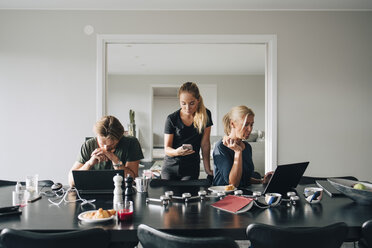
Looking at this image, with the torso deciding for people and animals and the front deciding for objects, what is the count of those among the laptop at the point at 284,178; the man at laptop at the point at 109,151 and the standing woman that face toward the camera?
2

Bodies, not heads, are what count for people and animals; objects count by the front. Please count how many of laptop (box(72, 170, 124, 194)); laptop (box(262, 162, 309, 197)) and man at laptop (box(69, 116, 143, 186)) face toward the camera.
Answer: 1

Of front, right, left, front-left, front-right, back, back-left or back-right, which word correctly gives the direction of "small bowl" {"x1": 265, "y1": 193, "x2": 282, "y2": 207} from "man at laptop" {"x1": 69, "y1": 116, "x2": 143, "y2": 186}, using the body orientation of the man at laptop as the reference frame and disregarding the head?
front-left

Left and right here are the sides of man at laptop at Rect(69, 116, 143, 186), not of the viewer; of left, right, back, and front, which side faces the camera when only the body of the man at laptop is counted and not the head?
front

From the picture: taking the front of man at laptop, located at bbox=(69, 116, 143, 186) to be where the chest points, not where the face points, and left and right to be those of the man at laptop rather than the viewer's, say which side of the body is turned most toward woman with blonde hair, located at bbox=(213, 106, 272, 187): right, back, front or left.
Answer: left

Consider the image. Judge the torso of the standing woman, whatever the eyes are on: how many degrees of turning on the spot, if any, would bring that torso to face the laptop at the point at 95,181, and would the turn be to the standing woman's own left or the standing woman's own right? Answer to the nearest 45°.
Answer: approximately 45° to the standing woman's own right

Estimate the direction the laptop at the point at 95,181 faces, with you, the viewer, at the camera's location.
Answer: facing away from the viewer

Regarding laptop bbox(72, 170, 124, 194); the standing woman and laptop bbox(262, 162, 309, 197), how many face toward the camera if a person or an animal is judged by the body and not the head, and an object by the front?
1

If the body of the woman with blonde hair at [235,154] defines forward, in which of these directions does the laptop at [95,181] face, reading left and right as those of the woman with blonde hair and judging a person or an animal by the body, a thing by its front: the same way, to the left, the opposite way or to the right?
the opposite way

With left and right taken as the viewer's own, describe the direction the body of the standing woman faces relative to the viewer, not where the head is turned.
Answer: facing the viewer

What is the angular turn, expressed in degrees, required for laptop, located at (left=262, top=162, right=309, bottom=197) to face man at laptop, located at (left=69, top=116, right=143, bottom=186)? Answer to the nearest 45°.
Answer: approximately 45° to its left

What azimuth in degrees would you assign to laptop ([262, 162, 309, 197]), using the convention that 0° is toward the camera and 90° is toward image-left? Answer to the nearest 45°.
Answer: approximately 135°

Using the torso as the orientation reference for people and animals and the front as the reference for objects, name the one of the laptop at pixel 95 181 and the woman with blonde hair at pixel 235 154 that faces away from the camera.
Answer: the laptop

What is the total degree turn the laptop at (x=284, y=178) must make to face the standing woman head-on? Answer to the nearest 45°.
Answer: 0° — it already faces them
